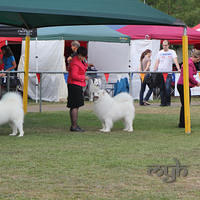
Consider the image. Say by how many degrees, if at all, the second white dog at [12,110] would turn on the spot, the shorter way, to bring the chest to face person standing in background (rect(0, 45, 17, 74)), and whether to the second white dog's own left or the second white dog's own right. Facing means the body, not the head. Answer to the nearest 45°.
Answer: approximately 90° to the second white dog's own right

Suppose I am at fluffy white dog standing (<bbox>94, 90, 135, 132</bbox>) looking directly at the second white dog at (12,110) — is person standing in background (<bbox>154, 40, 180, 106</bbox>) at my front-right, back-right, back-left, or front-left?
back-right

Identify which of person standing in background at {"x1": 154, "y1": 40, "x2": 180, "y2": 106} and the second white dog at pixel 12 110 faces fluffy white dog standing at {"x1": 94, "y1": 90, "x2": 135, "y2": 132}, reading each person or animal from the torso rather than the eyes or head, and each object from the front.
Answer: the person standing in background

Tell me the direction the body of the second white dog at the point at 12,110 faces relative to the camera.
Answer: to the viewer's left

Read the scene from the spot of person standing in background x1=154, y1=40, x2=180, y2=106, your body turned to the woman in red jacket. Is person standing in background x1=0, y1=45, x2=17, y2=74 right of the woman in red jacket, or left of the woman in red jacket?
right

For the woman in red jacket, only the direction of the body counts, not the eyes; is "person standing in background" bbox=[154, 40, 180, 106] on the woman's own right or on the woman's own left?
on the woman's own left

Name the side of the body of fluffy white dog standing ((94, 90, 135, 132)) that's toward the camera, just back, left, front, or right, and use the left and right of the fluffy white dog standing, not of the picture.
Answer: left

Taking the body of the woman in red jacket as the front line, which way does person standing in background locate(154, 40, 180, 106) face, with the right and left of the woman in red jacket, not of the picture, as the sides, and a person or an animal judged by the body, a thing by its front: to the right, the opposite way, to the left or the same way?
to the right

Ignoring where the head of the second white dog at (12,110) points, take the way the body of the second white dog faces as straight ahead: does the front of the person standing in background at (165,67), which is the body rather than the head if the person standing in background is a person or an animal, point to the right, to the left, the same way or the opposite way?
to the left

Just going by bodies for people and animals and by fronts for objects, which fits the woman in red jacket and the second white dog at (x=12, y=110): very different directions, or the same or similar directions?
very different directions

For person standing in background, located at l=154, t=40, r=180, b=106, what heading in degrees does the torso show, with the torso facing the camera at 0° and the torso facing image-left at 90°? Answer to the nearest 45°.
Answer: approximately 0°

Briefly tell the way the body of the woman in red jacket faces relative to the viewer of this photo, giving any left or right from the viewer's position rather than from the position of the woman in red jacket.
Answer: facing to the right of the viewer

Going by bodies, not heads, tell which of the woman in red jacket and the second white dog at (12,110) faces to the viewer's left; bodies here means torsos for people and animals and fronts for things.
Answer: the second white dog

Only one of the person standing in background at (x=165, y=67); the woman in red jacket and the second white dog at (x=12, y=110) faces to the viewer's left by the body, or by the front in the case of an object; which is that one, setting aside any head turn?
the second white dog

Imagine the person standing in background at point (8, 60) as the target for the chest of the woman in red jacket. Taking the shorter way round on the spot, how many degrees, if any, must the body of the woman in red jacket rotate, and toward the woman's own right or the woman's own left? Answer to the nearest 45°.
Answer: approximately 90° to the woman's own left
